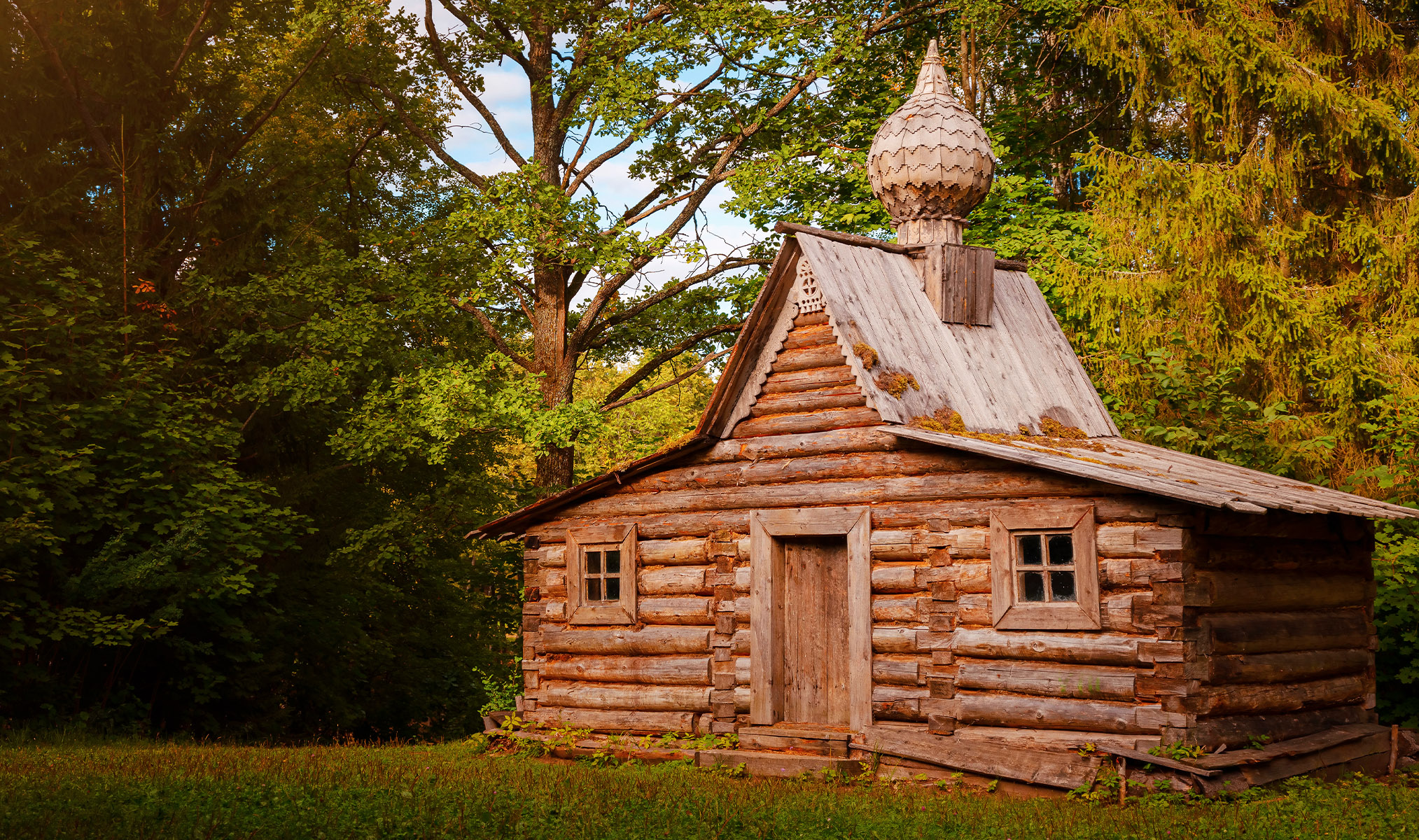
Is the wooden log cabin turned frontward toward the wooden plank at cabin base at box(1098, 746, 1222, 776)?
no

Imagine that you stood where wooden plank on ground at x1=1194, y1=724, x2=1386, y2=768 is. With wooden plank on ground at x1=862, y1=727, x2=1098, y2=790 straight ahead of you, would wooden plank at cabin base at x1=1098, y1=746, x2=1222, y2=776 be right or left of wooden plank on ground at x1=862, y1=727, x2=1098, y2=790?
left

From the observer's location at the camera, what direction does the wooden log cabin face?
facing the viewer and to the left of the viewer

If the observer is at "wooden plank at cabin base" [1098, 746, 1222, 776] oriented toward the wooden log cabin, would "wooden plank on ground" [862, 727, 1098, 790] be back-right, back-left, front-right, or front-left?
front-left
